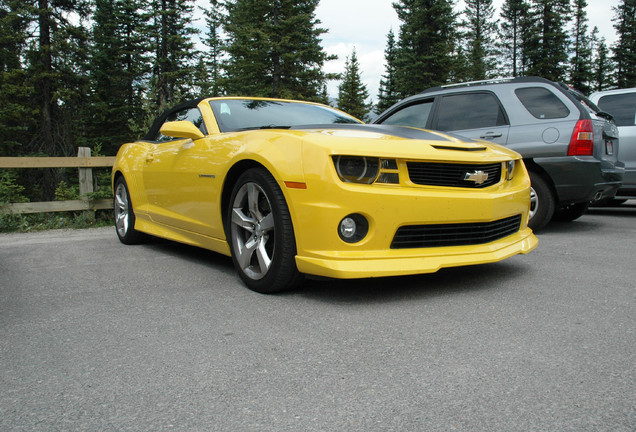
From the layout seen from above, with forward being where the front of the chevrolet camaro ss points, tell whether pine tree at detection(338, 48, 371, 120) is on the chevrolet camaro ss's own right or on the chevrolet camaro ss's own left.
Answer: on the chevrolet camaro ss's own left

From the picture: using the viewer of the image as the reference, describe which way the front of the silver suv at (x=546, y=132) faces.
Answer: facing away from the viewer and to the left of the viewer

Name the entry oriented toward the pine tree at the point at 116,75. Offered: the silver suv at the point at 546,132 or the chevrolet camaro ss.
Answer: the silver suv

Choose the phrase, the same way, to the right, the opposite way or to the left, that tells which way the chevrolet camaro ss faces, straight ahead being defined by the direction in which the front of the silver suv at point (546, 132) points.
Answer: the opposite way

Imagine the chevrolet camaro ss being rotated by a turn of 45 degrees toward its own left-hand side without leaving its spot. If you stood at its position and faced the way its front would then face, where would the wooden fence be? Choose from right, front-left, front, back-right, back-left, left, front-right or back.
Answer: back-left

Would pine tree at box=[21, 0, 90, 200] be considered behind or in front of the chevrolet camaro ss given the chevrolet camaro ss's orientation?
behind

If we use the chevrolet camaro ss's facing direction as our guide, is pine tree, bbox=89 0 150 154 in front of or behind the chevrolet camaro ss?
behind

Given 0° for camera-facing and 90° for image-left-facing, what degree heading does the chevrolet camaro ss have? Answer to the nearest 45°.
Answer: approximately 315°

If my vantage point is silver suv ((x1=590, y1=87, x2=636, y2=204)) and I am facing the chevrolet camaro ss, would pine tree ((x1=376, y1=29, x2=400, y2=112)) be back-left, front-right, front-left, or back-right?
back-right
